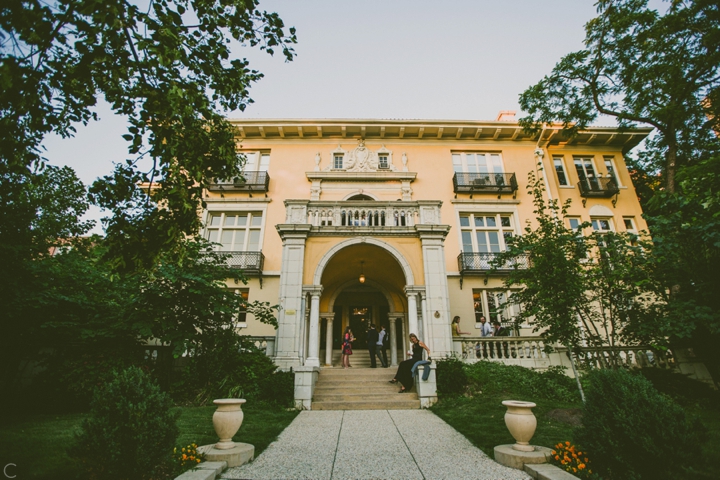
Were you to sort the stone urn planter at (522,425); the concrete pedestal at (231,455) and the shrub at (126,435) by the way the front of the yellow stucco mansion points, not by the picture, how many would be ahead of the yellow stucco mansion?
3

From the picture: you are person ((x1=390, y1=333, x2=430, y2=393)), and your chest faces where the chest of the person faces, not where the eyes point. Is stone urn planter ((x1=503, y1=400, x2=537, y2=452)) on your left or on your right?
on your left

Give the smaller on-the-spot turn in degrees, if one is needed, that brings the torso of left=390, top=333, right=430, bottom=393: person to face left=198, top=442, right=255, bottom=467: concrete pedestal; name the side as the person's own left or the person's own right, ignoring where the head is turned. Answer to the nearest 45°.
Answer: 0° — they already face it

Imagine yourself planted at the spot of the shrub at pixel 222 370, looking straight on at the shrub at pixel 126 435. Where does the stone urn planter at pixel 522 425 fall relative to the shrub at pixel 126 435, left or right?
left

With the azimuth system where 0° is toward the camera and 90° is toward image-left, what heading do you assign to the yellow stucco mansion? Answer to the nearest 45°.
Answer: approximately 0°

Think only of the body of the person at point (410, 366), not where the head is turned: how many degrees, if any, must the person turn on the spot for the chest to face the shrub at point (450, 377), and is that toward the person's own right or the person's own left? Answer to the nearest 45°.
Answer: approximately 135° to the person's own left

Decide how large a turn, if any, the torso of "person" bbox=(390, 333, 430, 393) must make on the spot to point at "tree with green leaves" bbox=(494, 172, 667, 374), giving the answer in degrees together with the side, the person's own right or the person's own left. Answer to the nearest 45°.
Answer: approximately 135° to the person's own left

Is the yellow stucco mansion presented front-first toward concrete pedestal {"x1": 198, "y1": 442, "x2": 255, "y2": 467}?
yes

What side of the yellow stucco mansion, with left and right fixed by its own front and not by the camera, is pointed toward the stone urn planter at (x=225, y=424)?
front

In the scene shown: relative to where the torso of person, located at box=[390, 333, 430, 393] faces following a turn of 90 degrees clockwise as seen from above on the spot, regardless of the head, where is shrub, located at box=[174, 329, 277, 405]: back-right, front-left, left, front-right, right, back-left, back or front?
front-left

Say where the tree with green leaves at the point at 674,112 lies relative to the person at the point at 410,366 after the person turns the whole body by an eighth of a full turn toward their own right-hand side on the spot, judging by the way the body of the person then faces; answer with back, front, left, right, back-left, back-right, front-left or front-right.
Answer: back
